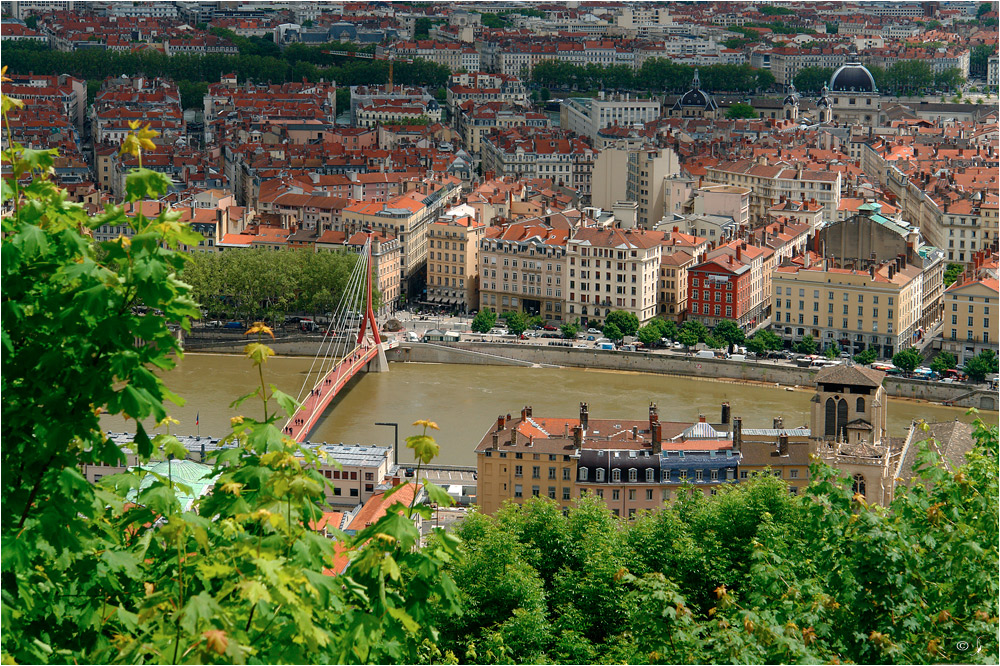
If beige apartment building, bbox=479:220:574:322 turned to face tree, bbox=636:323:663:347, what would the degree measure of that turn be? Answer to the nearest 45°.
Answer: approximately 45° to its left

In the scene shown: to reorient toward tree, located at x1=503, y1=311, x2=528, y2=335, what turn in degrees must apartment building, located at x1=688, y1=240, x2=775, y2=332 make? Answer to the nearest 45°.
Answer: approximately 90° to its right

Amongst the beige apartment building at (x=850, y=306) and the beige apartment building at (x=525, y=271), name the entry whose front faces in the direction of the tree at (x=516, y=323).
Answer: the beige apartment building at (x=525, y=271)

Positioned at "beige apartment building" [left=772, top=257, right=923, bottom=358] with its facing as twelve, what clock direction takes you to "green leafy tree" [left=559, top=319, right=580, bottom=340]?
The green leafy tree is roughly at 3 o'clock from the beige apartment building.

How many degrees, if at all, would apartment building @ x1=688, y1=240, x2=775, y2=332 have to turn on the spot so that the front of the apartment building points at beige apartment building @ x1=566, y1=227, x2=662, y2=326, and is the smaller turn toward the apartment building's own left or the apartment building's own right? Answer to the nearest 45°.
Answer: approximately 90° to the apartment building's own right

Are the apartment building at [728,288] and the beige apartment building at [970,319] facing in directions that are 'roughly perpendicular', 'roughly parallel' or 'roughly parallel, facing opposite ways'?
roughly parallel

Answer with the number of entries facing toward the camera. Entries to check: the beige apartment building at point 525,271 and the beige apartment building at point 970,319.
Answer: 2

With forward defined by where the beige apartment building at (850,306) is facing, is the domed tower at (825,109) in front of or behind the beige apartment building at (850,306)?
behind

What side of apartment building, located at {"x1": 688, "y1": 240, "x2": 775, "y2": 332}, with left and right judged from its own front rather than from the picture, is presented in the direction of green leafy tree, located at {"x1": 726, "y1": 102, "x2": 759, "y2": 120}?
back

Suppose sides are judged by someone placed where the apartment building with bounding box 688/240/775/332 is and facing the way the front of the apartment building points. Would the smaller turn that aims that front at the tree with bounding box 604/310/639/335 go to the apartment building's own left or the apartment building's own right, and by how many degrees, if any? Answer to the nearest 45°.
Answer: approximately 45° to the apartment building's own right

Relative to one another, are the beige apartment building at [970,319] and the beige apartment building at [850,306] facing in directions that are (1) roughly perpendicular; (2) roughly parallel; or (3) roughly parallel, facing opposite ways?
roughly parallel

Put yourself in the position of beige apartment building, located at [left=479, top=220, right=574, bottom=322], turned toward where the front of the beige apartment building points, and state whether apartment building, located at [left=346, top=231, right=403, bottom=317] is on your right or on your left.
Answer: on your right

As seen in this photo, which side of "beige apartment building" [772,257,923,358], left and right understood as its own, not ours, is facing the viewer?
front

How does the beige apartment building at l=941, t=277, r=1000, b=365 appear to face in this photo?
toward the camera

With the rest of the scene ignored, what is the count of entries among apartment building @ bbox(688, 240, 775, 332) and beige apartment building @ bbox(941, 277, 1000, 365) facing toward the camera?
2
